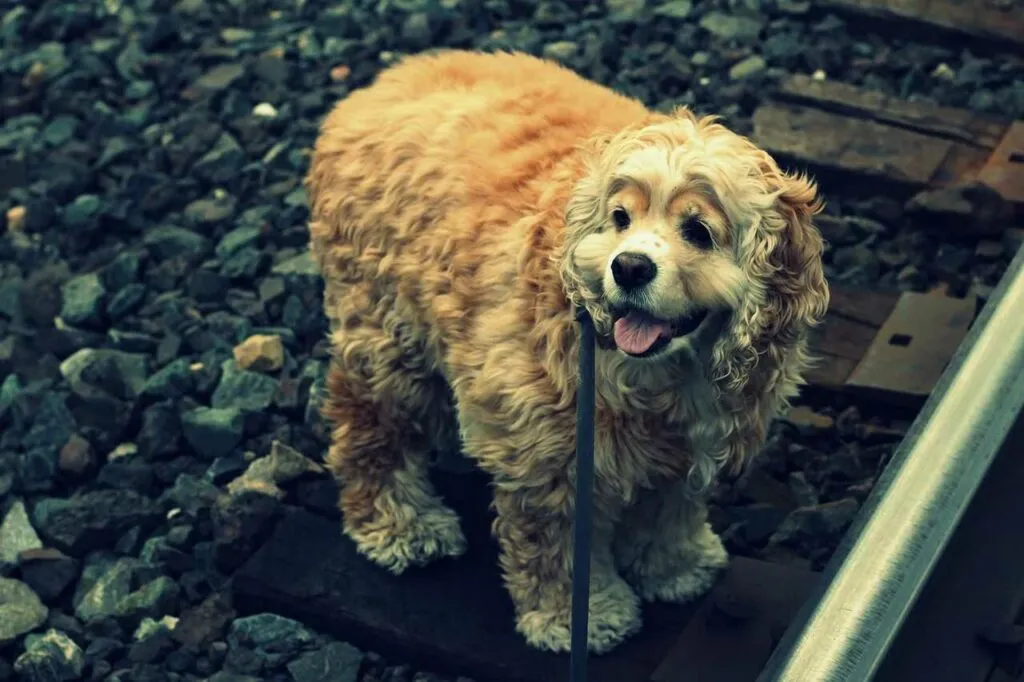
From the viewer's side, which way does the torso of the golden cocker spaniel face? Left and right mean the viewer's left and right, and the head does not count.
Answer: facing the viewer and to the right of the viewer

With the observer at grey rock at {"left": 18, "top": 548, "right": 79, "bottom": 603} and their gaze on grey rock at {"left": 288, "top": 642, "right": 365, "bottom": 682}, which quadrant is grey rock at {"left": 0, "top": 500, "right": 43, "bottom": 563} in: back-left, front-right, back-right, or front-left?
back-left

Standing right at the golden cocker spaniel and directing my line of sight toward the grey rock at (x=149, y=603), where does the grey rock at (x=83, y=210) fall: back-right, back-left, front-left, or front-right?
front-right

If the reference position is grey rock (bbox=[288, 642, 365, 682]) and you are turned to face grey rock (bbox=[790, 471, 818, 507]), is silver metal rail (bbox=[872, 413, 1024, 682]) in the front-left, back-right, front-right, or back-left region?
front-right

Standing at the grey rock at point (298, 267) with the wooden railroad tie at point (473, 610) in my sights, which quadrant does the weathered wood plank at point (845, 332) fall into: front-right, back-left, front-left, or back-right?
front-left

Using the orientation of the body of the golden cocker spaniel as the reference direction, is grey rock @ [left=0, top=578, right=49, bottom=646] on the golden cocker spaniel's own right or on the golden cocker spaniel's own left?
on the golden cocker spaniel's own right

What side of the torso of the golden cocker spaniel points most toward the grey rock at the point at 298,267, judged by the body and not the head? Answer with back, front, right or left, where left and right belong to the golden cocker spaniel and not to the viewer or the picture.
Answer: back

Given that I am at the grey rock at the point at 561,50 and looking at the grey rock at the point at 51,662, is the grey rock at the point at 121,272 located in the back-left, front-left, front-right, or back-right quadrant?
front-right

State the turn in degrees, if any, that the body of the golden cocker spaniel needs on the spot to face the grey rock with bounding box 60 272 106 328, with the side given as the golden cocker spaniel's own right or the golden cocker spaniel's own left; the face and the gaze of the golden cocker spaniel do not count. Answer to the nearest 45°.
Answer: approximately 180°

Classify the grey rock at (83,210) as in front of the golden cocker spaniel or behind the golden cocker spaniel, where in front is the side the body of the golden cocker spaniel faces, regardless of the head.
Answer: behind

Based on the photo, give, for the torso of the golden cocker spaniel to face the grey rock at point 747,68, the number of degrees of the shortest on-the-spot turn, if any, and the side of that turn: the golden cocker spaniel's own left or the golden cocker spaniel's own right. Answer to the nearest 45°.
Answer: approximately 135° to the golden cocker spaniel's own left

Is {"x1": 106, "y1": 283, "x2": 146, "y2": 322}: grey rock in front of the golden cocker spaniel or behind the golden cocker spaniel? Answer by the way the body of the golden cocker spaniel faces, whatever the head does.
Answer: behind
